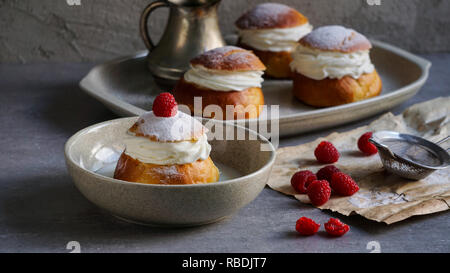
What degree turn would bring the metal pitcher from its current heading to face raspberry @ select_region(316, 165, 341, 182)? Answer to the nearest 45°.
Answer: approximately 45° to its right

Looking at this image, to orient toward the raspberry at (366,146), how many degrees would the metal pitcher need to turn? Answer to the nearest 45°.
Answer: approximately 45° to its right

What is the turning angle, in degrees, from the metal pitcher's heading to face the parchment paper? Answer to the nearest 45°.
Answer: approximately 45° to its right

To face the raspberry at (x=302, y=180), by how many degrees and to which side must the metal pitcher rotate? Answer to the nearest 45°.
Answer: approximately 90° to its right

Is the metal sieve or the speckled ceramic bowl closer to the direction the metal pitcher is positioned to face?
the metal sieve

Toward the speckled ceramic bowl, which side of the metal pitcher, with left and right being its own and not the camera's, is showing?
right

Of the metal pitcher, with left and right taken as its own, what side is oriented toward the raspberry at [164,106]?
right

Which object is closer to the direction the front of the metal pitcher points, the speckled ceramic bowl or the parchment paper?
the parchment paper

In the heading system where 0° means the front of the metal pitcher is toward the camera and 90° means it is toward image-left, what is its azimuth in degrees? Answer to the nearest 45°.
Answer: approximately 270°
